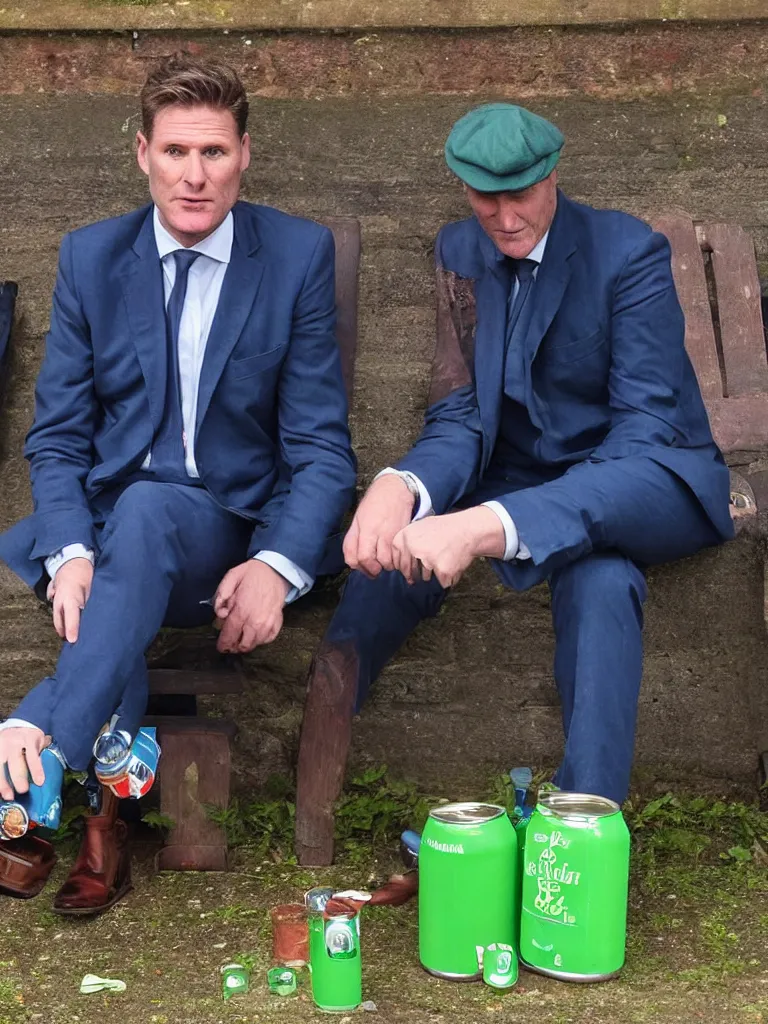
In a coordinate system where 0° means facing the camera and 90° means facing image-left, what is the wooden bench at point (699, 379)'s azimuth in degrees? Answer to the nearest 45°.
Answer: approximately 0°

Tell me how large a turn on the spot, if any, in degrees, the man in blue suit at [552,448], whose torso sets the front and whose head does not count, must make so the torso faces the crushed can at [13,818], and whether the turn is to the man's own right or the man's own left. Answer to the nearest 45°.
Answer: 0° — they already face it

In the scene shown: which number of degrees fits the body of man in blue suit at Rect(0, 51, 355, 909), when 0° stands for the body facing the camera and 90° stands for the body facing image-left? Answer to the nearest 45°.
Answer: approximately 0°

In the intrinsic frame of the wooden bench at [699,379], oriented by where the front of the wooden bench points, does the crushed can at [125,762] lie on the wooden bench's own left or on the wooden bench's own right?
on the wooden bench's own right

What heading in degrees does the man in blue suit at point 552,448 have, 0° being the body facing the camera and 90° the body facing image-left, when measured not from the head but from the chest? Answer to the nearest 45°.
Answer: approximately 45°

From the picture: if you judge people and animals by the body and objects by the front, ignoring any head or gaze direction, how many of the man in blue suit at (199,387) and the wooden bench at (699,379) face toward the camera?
2
